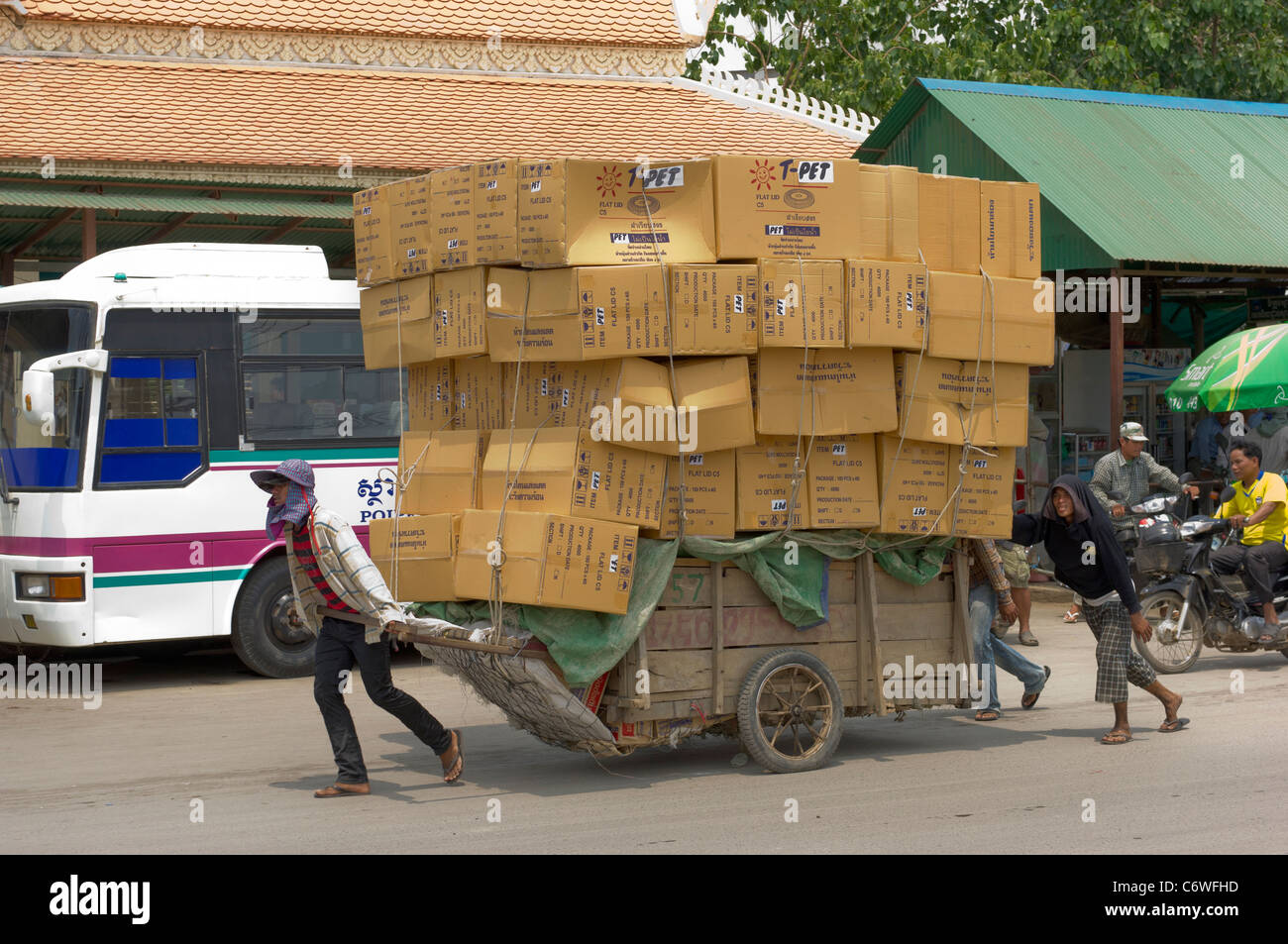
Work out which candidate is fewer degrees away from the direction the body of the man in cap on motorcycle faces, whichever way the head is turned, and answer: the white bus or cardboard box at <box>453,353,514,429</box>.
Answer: the cardboard box

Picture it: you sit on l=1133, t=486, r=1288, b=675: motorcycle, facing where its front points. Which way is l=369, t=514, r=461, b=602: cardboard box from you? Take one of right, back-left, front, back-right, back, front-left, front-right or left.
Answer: front

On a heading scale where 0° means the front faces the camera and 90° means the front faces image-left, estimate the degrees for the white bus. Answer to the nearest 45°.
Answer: approximately 45°

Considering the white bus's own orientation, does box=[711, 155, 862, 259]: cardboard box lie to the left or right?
on its left

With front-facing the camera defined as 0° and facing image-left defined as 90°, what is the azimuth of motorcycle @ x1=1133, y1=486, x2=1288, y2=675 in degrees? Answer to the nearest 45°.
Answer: approximately 45°

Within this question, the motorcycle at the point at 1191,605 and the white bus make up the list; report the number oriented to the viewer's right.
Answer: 0

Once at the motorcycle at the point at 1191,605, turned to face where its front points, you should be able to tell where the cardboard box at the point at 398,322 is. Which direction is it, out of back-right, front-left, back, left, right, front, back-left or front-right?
front

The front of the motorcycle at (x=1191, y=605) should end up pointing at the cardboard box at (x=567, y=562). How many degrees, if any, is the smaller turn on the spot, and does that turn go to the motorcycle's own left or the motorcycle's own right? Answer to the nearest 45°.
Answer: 0° — it already faces it

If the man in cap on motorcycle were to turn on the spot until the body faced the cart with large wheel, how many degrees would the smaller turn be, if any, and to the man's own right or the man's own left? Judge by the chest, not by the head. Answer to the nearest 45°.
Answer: approximately 45° to the man's own right

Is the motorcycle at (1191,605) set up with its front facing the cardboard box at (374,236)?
yes

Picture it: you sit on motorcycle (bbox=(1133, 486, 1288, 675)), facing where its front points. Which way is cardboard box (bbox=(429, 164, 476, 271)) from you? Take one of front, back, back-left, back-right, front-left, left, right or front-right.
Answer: front

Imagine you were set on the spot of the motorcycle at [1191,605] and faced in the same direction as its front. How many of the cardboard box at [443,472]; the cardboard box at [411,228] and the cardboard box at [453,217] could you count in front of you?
3
